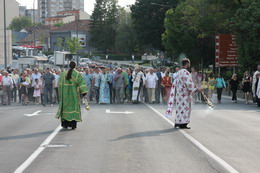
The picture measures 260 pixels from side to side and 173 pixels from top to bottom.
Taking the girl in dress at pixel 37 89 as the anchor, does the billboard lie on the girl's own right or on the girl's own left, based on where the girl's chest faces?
on the girl's own left

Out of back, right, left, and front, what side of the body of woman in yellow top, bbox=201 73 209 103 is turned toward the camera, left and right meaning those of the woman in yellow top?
front

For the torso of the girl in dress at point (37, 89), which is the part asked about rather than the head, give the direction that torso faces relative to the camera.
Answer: toward the camera

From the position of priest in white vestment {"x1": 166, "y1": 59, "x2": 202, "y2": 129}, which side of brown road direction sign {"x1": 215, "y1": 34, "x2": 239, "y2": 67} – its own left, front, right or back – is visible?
front

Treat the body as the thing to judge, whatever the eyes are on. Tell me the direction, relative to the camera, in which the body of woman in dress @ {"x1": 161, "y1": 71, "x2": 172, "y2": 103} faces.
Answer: toward the camera

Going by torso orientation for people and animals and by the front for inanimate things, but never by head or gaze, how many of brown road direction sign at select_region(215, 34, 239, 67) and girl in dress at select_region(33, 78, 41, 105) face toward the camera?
2

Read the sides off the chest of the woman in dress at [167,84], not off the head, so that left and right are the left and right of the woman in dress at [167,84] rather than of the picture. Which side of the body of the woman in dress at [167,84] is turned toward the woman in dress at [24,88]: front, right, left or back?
right

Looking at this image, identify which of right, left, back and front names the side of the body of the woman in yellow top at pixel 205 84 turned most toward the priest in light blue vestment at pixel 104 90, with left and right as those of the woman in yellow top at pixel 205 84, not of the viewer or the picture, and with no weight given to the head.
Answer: right

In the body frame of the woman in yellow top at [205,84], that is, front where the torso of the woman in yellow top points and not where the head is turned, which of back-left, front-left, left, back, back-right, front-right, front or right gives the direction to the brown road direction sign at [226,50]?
back

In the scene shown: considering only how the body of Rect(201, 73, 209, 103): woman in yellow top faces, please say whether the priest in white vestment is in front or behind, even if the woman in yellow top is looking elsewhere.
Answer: in front
